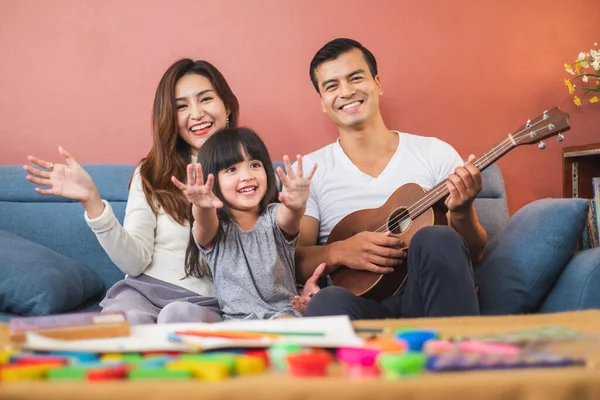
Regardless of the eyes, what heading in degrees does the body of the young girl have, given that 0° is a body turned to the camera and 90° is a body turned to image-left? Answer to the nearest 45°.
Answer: approximately 0°

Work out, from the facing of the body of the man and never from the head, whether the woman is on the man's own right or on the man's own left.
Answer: on the man's own right

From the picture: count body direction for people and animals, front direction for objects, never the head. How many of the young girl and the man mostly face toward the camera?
2

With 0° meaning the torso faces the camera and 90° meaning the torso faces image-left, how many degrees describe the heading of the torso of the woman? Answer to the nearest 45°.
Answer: approximately 315°

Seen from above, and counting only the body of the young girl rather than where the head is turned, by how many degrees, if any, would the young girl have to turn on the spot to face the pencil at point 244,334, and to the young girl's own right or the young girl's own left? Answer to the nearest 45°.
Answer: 0° — they already face it

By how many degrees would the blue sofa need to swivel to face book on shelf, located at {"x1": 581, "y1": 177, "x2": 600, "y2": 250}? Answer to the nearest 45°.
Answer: approximately 90° to its left
